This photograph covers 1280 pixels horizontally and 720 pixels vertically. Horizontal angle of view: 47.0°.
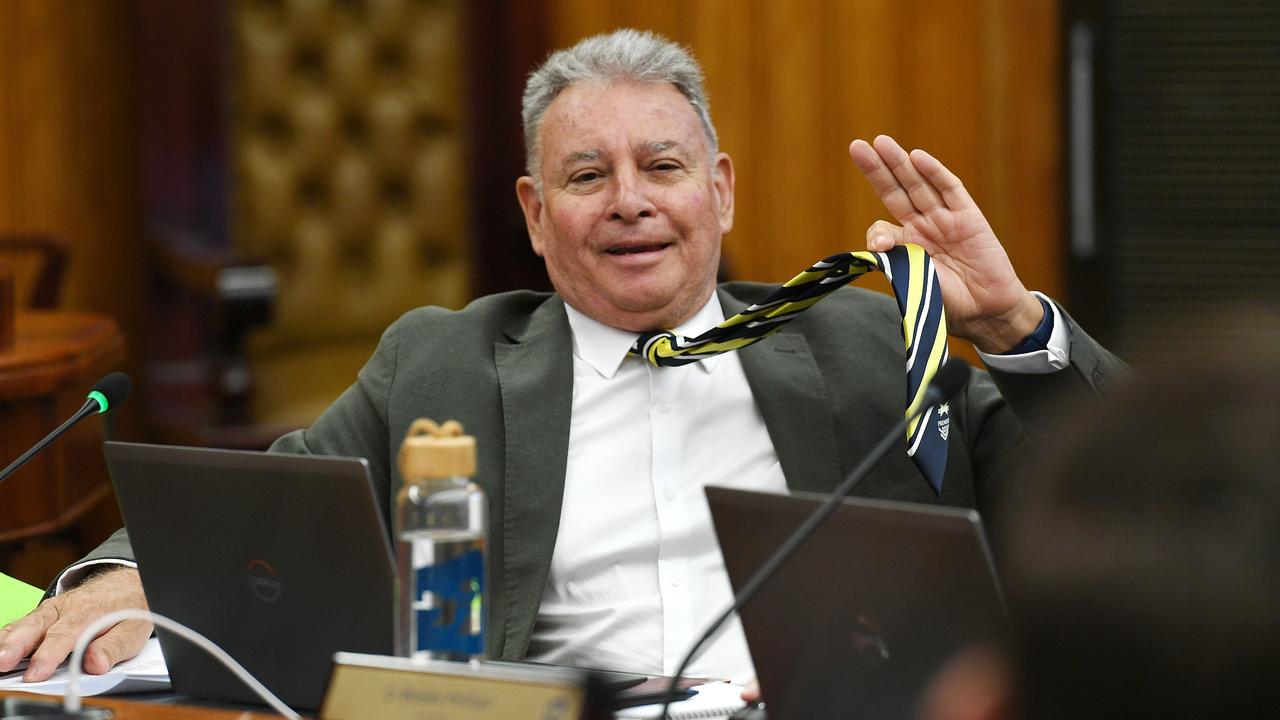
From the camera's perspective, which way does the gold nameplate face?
toward the camera

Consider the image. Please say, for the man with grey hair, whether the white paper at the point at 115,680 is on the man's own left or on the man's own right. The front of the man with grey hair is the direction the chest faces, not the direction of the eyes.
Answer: on the man's own right

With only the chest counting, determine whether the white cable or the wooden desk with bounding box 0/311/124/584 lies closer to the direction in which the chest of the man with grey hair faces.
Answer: the white cable

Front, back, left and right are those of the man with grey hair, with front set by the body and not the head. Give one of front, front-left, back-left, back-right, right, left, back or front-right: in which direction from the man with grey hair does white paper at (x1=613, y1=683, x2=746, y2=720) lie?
front

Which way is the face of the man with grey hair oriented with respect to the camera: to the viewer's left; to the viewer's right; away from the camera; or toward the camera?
toward the camera

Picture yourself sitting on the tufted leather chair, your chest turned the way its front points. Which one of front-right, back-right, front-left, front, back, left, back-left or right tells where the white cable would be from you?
front

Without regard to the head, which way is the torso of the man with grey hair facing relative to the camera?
toward the camera

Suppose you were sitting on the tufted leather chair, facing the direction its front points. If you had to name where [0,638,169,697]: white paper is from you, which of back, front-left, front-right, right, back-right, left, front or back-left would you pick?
front

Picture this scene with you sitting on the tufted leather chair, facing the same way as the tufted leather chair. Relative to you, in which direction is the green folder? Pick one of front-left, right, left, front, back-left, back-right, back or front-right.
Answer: front

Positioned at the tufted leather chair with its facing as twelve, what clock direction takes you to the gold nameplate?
The gold nameplate is roughly at 12 o'clock from the tufted leather chair.

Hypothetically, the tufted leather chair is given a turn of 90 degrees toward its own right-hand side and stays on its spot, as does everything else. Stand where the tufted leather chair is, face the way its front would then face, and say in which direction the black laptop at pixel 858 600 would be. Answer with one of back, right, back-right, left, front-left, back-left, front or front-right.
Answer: left

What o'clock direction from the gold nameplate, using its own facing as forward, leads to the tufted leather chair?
The tufted leather chair is roughly at 6 o'clock from the gold nameplate.

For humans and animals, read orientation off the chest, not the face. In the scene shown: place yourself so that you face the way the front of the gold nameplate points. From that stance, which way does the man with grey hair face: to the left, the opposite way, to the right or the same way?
the same way

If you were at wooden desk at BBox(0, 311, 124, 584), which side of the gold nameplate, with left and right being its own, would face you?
back

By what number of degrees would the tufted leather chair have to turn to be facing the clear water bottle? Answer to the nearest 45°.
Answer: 0° — it already faces it
